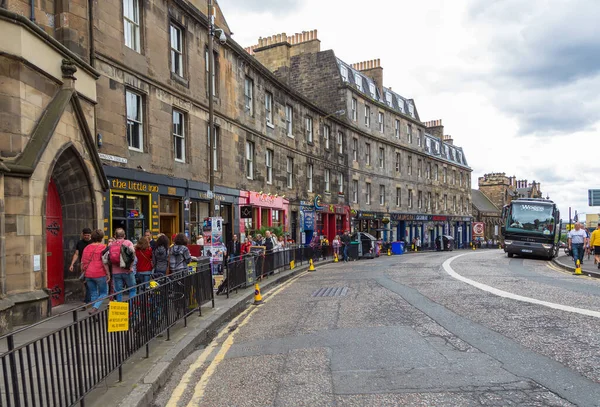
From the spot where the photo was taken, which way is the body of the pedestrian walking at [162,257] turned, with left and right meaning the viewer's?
facing away from the viewer

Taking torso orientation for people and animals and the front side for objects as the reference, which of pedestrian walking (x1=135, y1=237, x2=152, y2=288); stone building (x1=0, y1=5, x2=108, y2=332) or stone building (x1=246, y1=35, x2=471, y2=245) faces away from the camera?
the pedestrian walking

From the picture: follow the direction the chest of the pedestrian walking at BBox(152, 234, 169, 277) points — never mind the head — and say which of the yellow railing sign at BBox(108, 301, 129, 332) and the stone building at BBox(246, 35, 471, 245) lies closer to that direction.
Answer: the stone building

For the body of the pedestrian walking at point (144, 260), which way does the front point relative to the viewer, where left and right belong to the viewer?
facing away from the viewer

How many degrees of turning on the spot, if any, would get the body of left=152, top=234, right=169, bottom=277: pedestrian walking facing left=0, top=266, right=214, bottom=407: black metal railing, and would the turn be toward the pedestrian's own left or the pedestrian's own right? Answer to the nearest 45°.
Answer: approximately 180°

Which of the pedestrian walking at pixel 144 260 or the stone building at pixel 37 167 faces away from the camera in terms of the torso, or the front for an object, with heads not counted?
the pedestrian walking

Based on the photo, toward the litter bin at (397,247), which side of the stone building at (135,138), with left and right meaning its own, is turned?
left

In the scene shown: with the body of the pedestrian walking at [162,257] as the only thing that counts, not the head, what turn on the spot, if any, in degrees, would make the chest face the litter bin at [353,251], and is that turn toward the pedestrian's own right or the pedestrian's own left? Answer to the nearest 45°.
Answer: approximately 45° to the pedestrian's own right

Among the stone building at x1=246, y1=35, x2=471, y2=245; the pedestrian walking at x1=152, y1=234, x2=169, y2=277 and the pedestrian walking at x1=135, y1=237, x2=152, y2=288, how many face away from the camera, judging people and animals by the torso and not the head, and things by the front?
2
